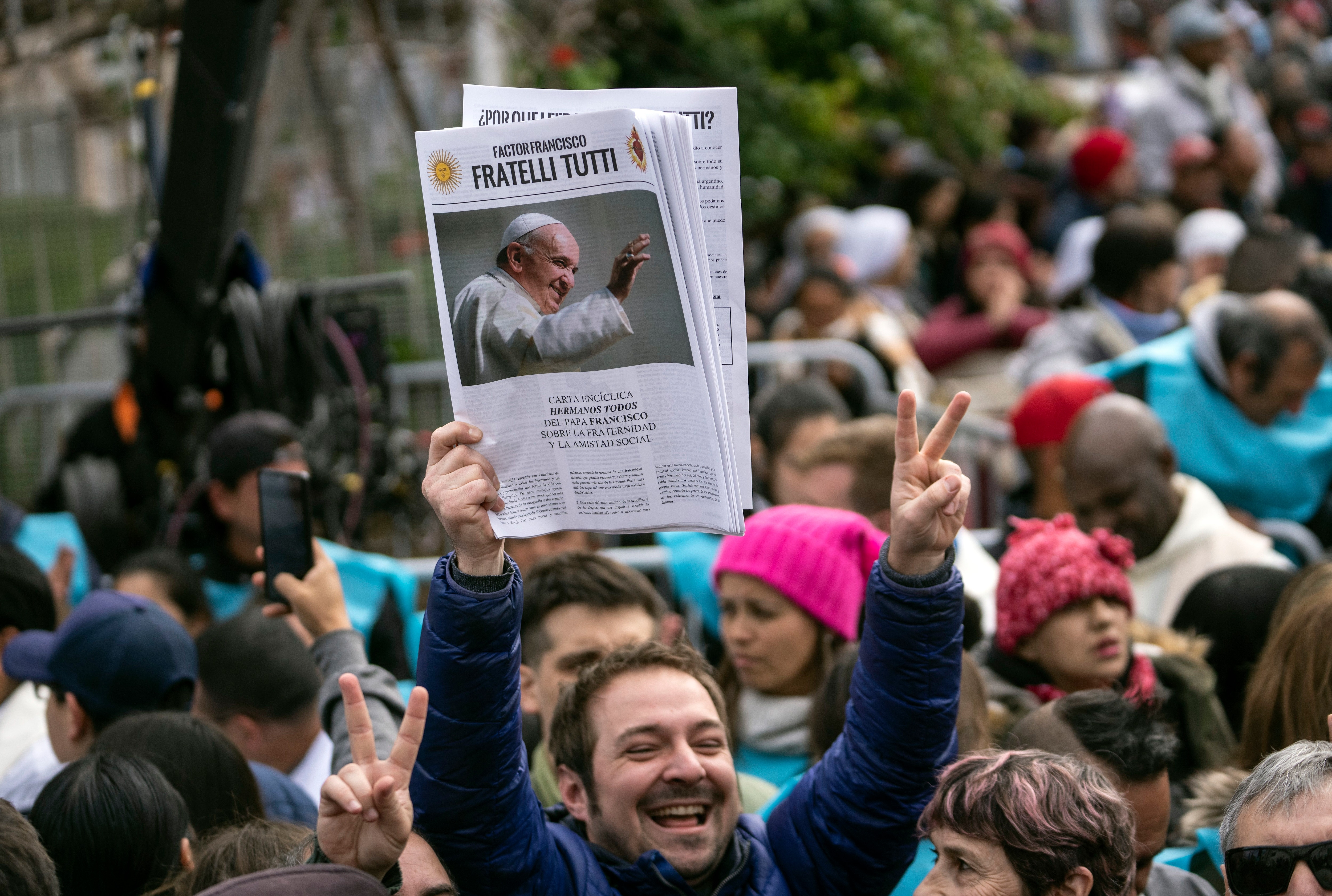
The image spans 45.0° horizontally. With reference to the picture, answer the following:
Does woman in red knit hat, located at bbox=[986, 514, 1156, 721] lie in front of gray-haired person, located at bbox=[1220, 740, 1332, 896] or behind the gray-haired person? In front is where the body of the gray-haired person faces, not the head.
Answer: behind

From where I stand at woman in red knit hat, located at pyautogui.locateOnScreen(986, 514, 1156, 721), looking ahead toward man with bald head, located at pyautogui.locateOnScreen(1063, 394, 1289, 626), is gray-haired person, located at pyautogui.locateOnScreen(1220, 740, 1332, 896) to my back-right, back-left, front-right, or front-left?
back-right

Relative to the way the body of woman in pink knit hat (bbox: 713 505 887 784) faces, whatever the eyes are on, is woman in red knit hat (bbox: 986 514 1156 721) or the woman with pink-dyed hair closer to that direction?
the woman with pink-dyed hair

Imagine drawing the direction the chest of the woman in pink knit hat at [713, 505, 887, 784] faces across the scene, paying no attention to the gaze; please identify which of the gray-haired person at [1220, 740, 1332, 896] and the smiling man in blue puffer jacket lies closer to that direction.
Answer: the smiling man in blue puffer jacket

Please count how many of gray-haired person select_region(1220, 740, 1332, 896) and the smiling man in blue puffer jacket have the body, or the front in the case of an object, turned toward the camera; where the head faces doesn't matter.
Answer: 2

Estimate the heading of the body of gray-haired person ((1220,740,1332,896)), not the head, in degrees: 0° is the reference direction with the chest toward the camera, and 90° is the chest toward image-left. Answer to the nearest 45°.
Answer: approximately 0°

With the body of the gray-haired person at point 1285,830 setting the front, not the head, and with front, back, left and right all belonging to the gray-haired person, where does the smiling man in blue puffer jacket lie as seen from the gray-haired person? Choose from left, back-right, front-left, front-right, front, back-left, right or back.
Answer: right

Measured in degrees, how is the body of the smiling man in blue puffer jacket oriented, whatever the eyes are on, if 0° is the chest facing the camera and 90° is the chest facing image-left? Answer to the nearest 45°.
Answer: approximately 0°

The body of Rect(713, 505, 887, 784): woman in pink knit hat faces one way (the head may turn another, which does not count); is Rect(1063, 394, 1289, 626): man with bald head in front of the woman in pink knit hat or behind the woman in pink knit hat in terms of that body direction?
behind

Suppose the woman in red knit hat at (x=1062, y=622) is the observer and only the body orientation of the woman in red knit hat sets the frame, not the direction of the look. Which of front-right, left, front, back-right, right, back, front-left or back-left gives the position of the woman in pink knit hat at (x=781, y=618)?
back-right
